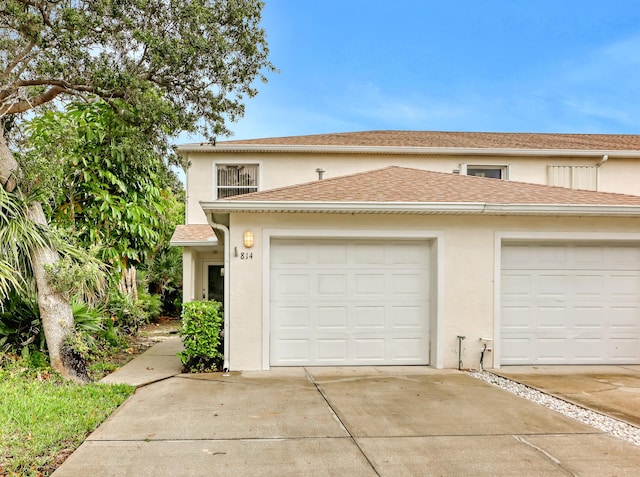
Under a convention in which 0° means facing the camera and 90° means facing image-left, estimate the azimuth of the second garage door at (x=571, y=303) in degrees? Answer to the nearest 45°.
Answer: approximately 0°

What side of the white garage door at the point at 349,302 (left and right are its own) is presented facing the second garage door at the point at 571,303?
left

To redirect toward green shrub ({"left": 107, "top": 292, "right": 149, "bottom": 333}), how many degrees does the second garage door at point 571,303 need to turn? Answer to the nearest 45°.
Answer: approximately 90° to its right

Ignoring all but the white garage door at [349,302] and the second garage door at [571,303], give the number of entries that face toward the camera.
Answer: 2

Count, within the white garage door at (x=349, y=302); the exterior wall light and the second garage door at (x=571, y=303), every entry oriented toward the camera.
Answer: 3

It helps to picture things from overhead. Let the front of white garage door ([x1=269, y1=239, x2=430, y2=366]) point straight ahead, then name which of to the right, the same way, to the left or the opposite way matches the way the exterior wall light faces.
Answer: the same way

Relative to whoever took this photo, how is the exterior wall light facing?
facing the viewer

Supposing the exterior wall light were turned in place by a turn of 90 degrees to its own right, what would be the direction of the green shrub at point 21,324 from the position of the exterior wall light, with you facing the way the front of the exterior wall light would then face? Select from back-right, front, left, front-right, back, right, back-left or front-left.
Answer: front

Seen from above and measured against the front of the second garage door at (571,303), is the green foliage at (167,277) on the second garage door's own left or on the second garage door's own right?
on the second garage door's own right

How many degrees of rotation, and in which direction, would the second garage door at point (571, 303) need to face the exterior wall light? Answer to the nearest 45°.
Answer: approximately 45° to its right

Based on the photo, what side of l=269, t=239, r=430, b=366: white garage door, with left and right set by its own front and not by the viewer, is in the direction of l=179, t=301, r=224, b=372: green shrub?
right

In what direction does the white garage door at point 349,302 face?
toward the camera

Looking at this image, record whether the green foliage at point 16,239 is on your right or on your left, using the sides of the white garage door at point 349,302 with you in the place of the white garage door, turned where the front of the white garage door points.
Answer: on your right
